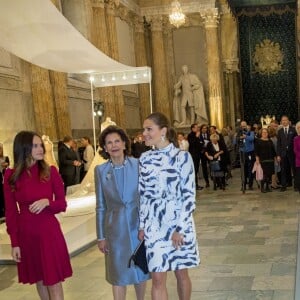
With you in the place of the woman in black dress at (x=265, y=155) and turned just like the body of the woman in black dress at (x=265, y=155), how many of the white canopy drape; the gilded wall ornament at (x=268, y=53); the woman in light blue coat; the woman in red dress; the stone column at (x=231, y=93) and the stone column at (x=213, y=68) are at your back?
3

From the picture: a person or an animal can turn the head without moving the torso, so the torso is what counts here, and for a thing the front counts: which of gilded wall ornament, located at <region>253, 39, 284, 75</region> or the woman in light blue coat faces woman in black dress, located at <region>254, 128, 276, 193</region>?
the gilded wall ornament

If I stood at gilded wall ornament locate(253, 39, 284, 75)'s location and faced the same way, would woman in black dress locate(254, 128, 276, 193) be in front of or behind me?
in front

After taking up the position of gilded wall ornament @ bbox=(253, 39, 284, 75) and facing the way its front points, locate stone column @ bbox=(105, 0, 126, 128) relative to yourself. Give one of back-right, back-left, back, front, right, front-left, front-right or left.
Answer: front-right

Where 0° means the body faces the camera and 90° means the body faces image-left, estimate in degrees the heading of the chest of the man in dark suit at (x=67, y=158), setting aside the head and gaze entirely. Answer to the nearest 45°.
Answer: approximately 270°

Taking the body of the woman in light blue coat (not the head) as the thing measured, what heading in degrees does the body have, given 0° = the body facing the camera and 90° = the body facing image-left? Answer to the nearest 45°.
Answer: approximately 0°

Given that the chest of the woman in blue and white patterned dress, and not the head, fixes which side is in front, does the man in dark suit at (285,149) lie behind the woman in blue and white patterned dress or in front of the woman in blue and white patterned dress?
behind

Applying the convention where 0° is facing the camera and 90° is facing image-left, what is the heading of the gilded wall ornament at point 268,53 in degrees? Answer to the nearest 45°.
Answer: approximately 0°
